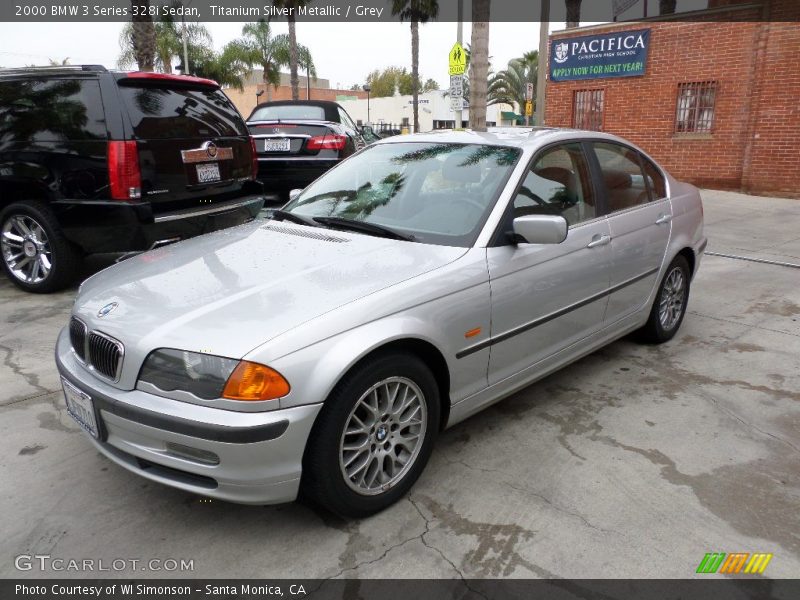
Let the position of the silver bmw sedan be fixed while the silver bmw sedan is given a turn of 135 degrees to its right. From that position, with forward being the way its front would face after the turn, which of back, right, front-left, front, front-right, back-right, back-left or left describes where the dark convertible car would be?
front

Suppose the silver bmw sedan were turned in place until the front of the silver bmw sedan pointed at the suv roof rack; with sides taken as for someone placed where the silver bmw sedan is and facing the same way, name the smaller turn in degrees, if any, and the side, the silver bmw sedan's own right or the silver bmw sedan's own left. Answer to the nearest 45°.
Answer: approximately 90° to the silver bmw sedan's own right

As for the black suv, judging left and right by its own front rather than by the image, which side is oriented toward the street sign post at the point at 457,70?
right

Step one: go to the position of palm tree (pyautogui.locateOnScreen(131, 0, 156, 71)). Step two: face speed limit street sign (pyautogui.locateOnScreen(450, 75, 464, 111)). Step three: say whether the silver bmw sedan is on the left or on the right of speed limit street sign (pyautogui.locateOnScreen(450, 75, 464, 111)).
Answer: right

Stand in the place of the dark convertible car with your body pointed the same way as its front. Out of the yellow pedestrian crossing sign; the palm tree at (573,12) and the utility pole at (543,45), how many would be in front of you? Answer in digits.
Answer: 3

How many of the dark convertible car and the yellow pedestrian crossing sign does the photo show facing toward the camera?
1

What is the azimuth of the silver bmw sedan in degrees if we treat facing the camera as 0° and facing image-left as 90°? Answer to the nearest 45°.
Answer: approximately 45°

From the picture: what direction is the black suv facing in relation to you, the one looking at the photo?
facing away from the viewer and to the left of the viewer

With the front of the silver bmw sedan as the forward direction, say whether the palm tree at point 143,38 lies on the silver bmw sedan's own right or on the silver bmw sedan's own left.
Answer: on the silver bmw sedan's own right

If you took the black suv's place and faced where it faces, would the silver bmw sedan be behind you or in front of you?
behind
